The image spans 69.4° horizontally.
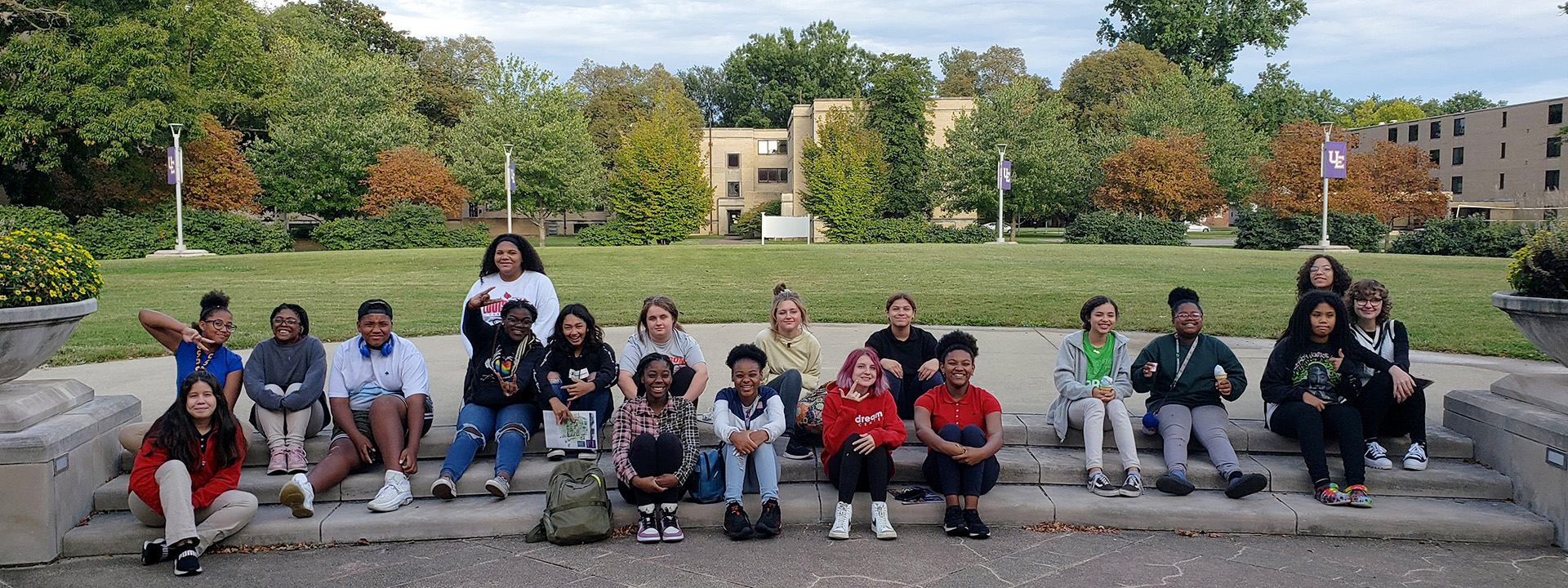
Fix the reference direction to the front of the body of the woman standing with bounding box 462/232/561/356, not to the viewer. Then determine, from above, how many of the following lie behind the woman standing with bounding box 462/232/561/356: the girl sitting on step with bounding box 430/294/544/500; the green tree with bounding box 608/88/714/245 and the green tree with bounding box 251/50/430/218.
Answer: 2

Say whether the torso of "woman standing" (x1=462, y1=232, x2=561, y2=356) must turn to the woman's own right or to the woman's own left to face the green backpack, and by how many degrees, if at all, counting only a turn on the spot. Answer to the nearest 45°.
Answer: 0° — they already face it

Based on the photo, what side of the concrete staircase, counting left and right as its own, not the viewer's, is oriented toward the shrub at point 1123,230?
back

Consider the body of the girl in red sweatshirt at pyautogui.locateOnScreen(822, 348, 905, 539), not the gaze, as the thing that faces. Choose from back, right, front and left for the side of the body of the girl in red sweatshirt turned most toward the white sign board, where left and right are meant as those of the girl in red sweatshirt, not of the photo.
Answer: back

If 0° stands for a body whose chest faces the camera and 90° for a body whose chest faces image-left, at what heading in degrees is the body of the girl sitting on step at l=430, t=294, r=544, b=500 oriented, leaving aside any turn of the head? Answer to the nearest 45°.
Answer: approximately 0°

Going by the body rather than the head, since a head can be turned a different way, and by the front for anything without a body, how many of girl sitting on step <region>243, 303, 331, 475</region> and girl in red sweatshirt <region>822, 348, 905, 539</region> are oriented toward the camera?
2
